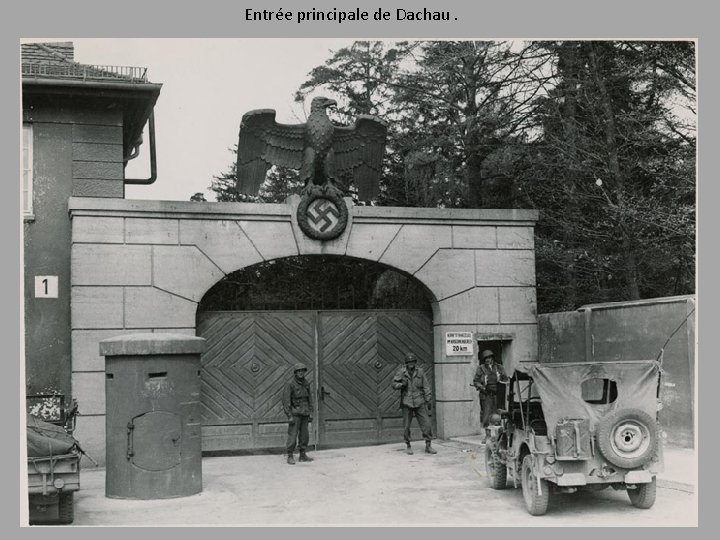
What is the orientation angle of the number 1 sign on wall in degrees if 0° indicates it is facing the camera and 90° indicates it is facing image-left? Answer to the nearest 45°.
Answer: approximately 0°

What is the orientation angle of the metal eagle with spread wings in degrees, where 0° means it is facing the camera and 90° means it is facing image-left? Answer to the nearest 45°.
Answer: approximately 0°

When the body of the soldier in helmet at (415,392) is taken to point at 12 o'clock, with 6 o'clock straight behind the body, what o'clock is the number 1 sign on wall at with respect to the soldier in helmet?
The number 1 sign on wall is roughly at 3 o'clock from the soldier in helmet.

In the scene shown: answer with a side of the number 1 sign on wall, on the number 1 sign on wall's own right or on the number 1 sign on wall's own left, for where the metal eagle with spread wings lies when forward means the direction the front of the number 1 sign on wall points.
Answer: on the number 1 sign on wall's own left
